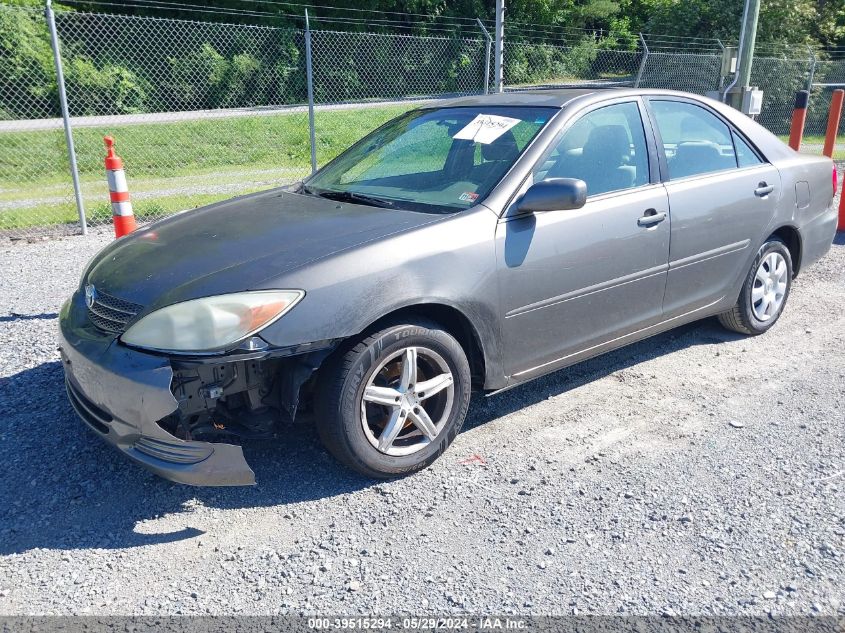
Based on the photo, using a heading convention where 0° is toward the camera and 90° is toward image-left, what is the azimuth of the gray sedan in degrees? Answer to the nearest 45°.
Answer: approximately 45°

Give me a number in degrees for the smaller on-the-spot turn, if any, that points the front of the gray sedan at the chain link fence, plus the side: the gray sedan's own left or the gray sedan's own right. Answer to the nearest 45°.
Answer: approximately 135° to the gray sedan's own right

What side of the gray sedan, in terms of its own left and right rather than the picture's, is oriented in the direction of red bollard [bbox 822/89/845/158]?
back

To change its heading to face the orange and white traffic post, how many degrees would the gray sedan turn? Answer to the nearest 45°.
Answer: approximately 90° to its right

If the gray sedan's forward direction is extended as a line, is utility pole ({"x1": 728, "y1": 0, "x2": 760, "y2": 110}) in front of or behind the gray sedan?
behind

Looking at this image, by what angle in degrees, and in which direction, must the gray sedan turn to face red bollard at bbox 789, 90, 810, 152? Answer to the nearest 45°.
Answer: approximately 180°
